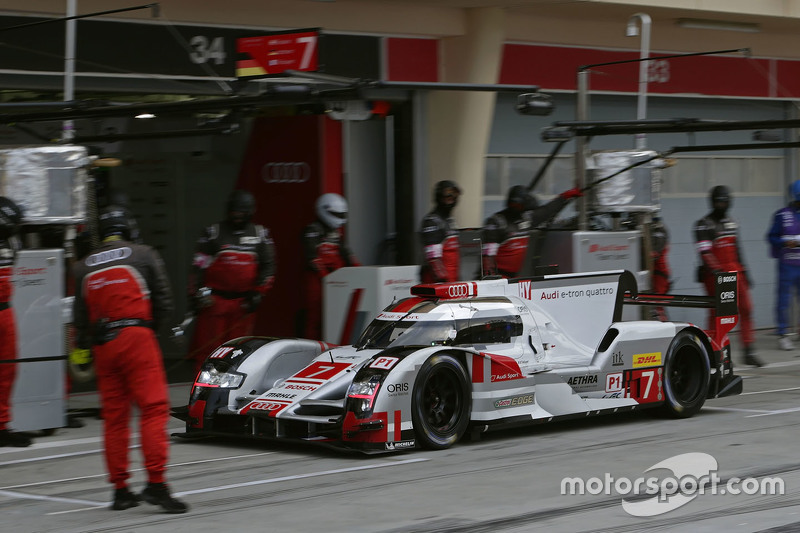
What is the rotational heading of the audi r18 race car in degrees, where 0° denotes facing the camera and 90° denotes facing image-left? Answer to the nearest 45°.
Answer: approximately 45°

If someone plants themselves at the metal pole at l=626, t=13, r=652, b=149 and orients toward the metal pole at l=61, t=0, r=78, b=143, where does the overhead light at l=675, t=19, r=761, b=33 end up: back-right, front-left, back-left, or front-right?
back-right

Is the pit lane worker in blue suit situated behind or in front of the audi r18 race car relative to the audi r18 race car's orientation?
behind

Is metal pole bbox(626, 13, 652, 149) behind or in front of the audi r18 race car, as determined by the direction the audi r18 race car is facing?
behind

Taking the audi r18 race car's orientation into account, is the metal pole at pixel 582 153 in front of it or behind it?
behind

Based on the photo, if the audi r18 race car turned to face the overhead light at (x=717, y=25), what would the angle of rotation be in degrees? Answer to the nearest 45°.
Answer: approximately 180°
